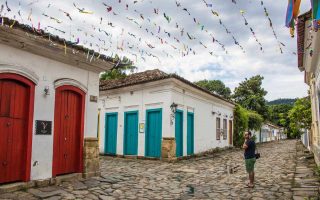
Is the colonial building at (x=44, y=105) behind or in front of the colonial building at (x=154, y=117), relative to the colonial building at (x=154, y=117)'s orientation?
in front

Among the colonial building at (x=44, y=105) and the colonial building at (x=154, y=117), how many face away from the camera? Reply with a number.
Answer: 0

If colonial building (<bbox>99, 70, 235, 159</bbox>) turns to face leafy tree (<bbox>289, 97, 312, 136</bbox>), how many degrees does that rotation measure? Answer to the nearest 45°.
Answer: approximately 135° to its left

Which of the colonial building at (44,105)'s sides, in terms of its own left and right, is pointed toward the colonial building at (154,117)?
left

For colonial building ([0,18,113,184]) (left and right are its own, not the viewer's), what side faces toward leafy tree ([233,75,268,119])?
left

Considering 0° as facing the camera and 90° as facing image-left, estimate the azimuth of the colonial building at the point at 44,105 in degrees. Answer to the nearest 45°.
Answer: approximately 315°

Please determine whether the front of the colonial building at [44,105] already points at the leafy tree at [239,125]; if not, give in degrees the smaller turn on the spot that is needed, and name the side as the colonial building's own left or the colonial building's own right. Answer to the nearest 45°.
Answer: approximately 90° to the colonial building's own left

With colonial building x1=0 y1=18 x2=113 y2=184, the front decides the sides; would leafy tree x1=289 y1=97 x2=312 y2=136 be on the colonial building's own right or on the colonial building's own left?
on the colonial building's own left
